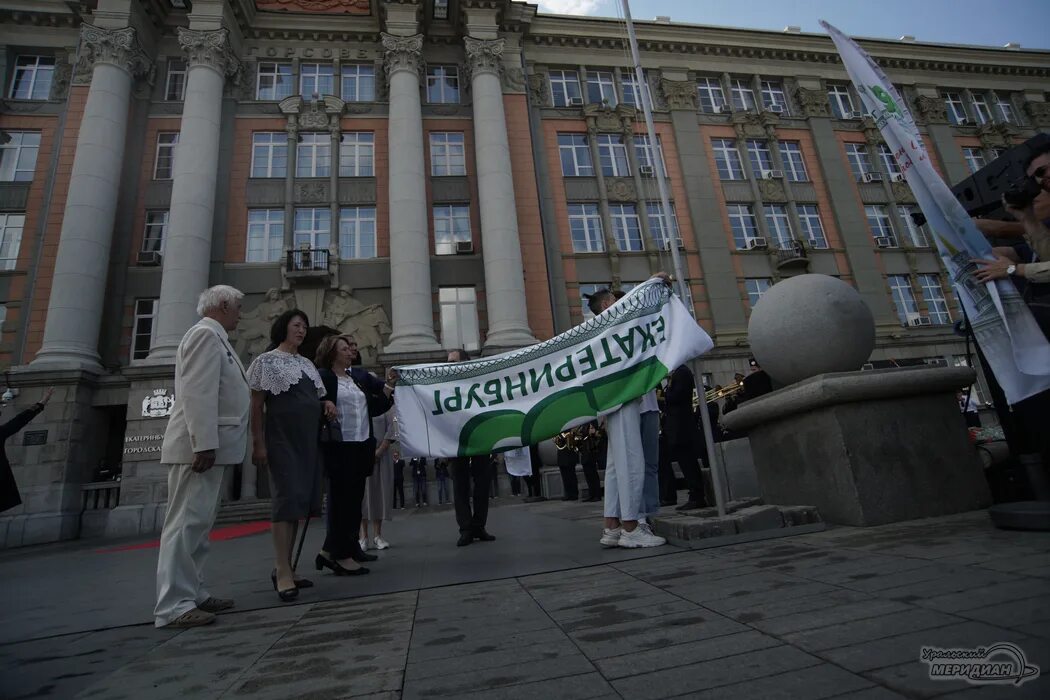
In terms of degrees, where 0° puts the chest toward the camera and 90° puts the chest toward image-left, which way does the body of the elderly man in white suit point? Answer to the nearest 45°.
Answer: approximately 270°

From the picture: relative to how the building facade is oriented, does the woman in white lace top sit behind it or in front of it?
in front

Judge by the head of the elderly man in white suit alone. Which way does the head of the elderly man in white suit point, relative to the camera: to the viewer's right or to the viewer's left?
to the viewer's right

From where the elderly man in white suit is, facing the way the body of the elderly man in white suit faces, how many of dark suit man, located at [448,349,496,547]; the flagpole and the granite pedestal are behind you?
0

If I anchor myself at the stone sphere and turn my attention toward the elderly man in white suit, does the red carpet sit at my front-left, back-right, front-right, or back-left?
front-right

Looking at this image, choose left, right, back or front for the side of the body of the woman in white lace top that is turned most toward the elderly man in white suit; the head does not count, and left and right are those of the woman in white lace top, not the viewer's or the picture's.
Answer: right

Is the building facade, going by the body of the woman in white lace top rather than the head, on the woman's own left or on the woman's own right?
on the woman's own left

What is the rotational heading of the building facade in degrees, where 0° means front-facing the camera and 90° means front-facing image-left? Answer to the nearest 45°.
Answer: approximately 0°

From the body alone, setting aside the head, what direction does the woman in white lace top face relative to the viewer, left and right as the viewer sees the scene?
facing the viewer and to the right of the viewer

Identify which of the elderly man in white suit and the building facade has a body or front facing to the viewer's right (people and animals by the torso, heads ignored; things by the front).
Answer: the elderly man in white suit
